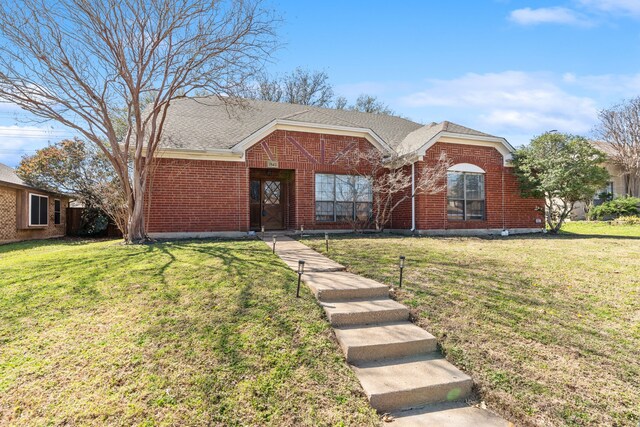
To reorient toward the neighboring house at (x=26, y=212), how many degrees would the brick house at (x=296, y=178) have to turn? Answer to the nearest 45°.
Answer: approximately 90° to its right

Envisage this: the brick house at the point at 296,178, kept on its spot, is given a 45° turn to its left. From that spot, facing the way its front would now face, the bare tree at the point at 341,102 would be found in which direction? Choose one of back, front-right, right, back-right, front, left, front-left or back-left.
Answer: back-left

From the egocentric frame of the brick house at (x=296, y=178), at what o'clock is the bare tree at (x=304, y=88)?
The bare tree is roughly at 6 o'clock from the brick house.

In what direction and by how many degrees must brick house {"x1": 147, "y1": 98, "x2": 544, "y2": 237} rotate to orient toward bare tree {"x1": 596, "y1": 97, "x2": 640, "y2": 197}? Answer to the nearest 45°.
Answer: approximately 135° to its left

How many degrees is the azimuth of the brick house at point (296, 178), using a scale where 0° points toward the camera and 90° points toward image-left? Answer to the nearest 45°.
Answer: approximately 0°

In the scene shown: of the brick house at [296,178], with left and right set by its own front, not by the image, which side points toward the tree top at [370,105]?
back

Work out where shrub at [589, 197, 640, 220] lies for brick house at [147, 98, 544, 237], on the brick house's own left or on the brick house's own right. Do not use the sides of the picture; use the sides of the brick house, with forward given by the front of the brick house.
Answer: on the brick house's own left
